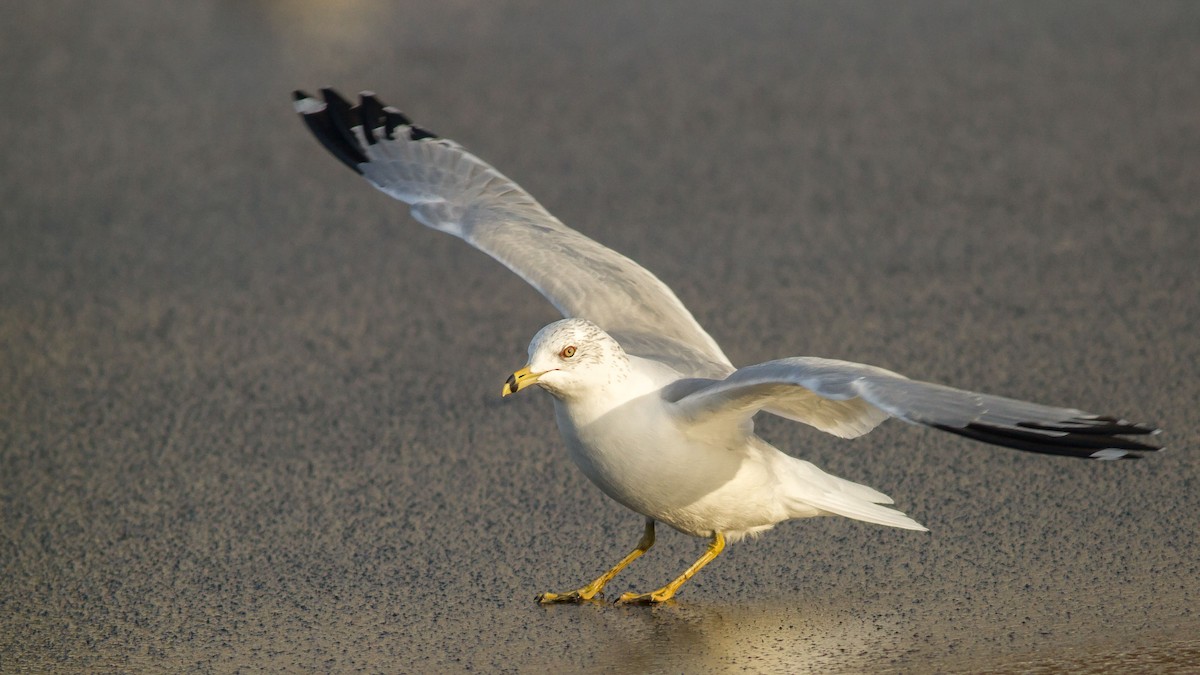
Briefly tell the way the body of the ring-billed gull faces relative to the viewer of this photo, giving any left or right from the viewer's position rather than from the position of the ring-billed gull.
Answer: facing the viewer and to the left of the viewer
